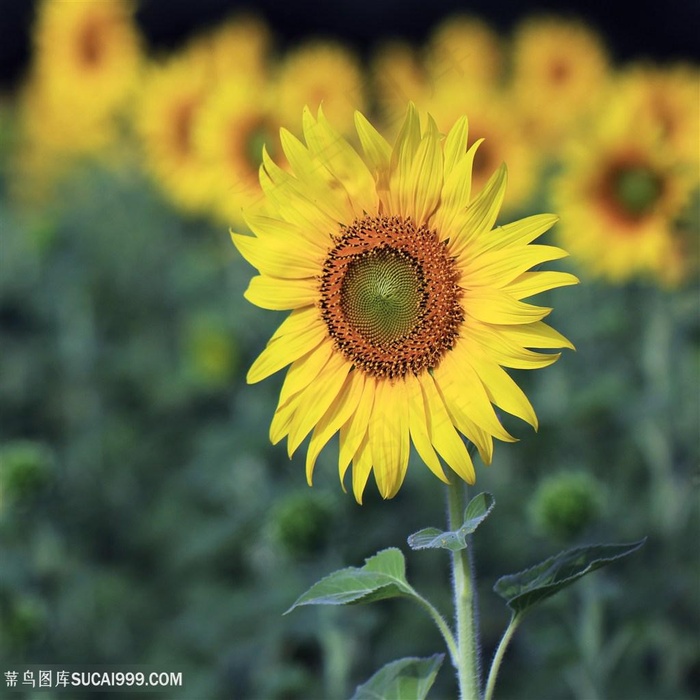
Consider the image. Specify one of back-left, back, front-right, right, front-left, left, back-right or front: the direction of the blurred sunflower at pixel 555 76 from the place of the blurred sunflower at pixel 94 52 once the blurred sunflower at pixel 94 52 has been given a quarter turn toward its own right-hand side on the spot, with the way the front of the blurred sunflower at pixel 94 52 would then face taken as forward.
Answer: back

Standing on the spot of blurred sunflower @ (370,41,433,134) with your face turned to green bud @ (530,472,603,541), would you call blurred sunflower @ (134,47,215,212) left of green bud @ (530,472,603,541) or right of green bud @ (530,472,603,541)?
right

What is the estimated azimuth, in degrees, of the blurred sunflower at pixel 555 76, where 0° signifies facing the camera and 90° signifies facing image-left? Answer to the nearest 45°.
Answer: approximately 0°

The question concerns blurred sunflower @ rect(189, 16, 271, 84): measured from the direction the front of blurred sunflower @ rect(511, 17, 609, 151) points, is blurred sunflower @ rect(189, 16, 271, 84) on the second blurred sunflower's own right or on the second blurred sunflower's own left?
on the second blurred sunflower's own right

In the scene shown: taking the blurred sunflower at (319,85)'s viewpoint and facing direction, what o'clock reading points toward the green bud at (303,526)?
The green bud is roughly at 12 o'clock from the blurred sunflower.

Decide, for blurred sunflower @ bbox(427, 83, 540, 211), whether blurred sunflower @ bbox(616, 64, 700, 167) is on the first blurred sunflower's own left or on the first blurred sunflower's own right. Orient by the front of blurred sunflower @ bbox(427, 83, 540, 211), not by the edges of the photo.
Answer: on the first blurred sunflower's own left

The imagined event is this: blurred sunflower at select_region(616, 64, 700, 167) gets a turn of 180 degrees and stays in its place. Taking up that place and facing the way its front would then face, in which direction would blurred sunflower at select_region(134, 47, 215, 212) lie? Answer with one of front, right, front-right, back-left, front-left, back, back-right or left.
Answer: left

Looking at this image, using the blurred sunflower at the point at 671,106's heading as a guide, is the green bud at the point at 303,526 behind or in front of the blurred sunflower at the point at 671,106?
in front

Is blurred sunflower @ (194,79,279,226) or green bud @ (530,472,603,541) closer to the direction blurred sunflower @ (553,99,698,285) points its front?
the green bud

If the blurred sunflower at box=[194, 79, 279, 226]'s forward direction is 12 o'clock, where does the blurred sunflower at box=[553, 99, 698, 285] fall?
the blurred sunflower at box=[553, 99, 698, 285] is roughly at 10 o'clock from the blurred sunflower at box=[194, 79, 279, 226].
